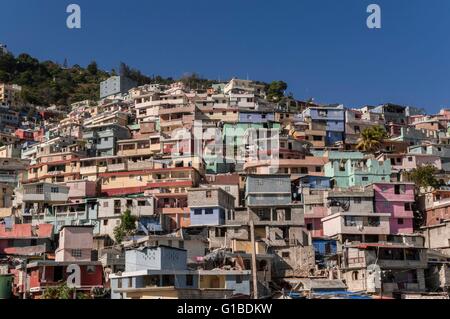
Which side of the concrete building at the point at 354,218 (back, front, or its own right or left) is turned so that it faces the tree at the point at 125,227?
right

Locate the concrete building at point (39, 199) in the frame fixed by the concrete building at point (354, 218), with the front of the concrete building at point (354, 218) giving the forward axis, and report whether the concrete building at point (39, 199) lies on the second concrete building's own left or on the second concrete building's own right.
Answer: on the second concrete building's own right

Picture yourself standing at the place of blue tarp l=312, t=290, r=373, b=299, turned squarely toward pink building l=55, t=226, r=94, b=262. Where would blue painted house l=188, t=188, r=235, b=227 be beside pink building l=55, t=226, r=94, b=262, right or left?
right

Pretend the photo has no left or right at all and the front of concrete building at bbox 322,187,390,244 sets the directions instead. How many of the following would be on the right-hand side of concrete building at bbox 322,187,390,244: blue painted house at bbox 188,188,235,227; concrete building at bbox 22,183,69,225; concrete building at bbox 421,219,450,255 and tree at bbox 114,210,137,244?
3

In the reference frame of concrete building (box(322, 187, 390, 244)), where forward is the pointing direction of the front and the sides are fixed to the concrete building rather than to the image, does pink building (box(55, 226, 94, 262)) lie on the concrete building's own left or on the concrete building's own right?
on the concrete building's own right

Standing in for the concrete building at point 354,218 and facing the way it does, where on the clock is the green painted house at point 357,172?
The green painted house is roughly at 6 o'clock from the concrete building.

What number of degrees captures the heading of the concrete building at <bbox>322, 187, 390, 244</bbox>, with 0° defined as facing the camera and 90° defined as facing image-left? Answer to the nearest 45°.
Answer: approximately 0°

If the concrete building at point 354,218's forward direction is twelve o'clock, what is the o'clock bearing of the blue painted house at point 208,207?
The blue painted house is roughly at 3 o'clock from the concrete building.

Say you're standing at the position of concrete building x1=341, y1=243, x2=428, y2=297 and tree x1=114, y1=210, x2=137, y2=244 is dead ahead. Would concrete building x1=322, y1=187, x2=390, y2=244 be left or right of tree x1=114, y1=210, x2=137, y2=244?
right

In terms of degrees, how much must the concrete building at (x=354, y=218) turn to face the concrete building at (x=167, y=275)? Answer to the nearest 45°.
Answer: approximately 45° to its right

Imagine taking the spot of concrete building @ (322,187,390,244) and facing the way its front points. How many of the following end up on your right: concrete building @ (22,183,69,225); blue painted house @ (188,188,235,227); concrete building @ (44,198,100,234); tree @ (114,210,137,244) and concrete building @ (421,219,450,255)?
4
